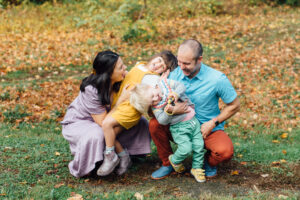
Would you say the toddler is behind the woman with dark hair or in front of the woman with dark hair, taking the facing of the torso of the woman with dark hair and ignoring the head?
in front

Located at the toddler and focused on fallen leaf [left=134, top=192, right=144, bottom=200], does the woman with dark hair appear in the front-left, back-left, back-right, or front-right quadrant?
front-right

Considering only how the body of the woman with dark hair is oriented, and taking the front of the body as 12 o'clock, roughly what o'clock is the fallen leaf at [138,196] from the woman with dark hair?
The fallen leaf is roughly at 2 o'clock from the woman with dark hair.

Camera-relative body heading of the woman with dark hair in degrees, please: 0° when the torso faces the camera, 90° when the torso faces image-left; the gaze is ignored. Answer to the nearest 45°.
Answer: approximately 270°

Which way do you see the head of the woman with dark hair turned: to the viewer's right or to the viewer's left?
to the viewer's right

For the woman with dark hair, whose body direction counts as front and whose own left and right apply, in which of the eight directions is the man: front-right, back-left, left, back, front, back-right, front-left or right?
front

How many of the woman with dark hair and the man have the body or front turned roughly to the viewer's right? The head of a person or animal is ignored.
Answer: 1

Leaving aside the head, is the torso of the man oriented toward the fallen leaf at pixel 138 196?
yes

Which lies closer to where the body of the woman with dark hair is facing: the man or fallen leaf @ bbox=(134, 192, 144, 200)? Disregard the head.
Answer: the man

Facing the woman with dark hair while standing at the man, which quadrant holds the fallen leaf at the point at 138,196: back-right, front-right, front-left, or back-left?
front-left
